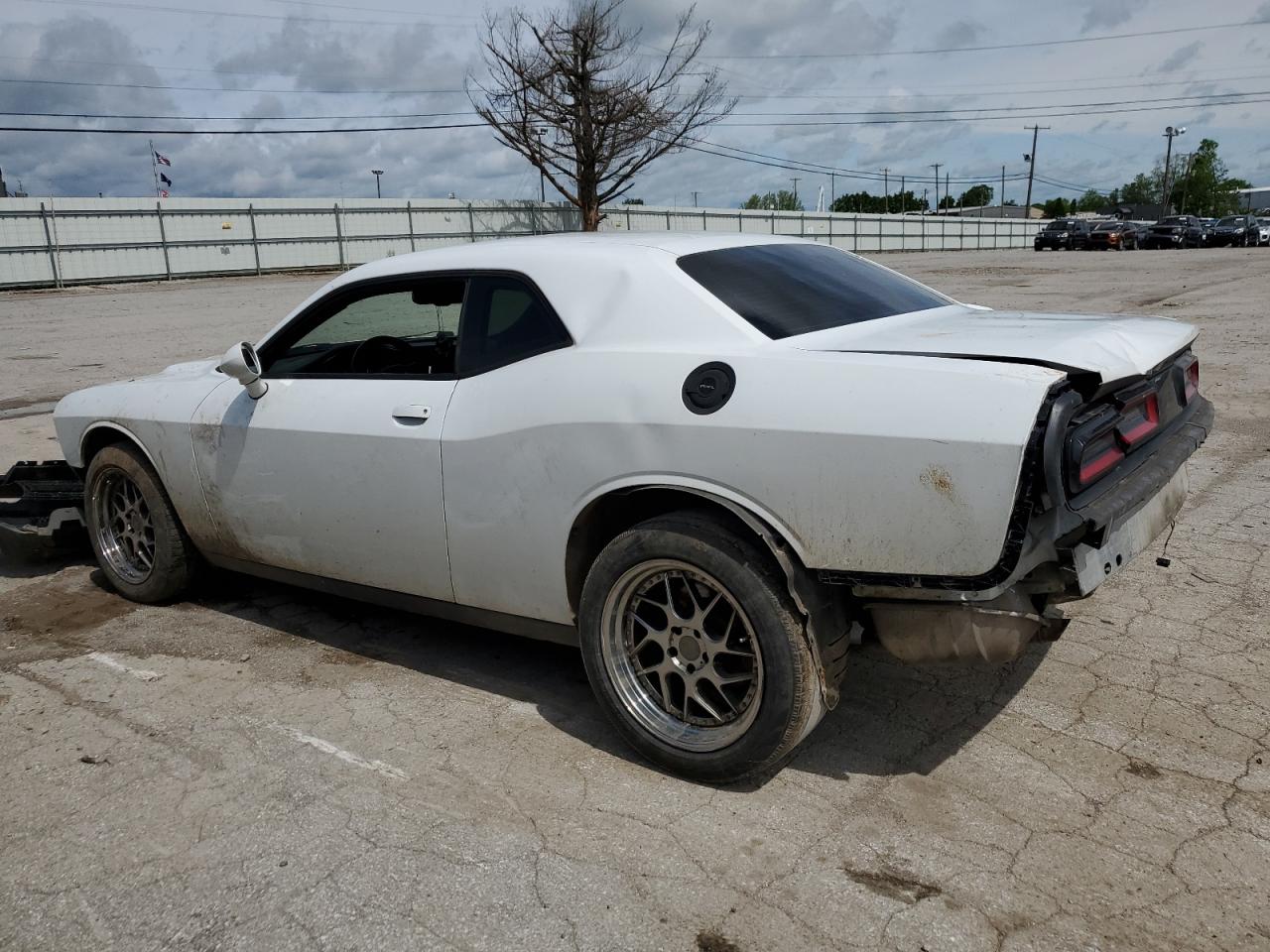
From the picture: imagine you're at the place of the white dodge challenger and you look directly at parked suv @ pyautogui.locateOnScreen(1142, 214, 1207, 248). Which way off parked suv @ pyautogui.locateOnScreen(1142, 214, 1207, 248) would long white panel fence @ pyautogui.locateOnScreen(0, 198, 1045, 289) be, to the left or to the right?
left

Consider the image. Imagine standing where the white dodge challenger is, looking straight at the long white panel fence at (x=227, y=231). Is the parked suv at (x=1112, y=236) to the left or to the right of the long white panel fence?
right

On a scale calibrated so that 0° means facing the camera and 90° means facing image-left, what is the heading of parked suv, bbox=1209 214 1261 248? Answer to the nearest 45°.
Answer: approximately 45°

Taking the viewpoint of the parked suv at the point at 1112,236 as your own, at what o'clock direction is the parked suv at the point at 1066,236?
the parked suv at the point at 1066,236 is roughly at 3 o'clock from the parked suv at the point at 1112,236.
